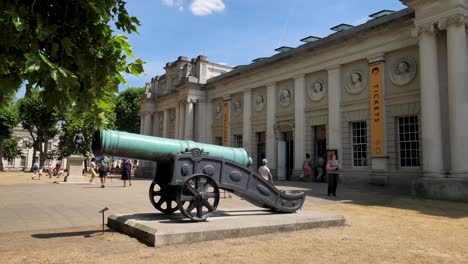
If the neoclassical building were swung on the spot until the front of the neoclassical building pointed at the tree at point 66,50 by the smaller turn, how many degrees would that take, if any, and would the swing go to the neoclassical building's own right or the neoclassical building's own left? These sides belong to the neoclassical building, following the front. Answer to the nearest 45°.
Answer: approximately 45° to the neoclassical building's own left

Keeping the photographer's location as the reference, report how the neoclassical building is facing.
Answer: facing the viewer and to the left of the viewer
